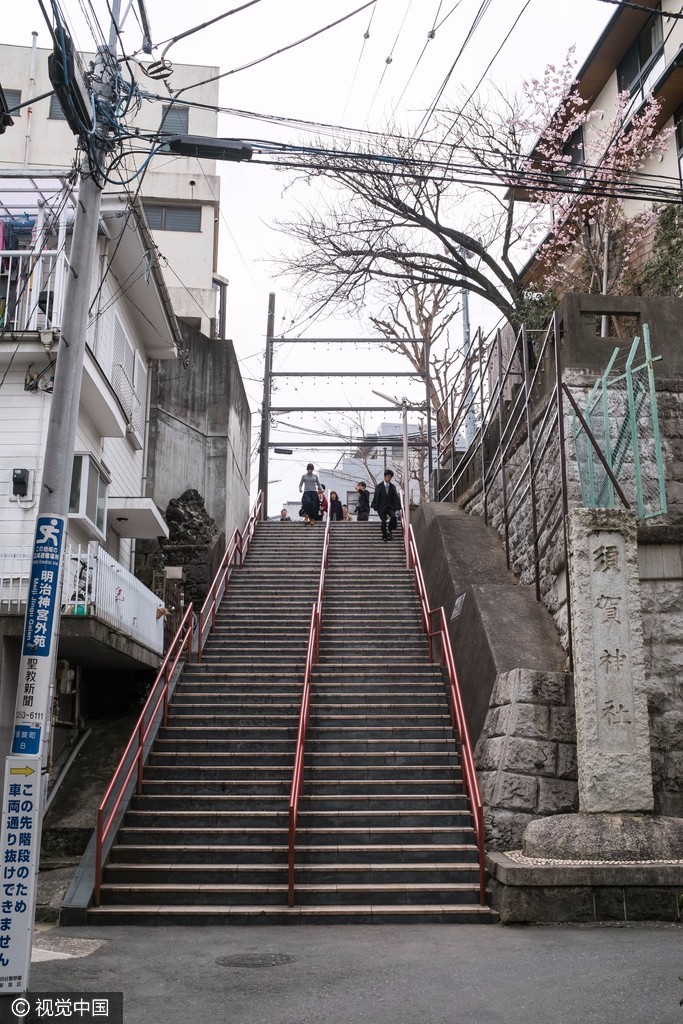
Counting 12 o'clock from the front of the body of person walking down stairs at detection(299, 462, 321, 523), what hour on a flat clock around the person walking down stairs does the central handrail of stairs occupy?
The central handrail of stairs is roughly at 12 o'clock from the person walking down stairs.

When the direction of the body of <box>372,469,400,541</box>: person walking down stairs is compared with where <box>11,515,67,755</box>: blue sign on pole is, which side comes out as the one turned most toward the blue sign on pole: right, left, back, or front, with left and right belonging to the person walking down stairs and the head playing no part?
front

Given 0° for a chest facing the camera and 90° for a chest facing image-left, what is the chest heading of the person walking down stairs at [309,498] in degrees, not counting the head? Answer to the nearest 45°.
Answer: approximately 0°

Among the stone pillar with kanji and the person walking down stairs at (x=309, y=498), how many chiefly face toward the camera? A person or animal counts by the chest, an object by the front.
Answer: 2

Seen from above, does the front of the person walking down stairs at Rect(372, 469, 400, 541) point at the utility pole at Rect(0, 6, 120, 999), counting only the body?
yes

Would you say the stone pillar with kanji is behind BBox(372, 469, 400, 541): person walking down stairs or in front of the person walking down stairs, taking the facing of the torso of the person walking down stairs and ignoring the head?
in front
